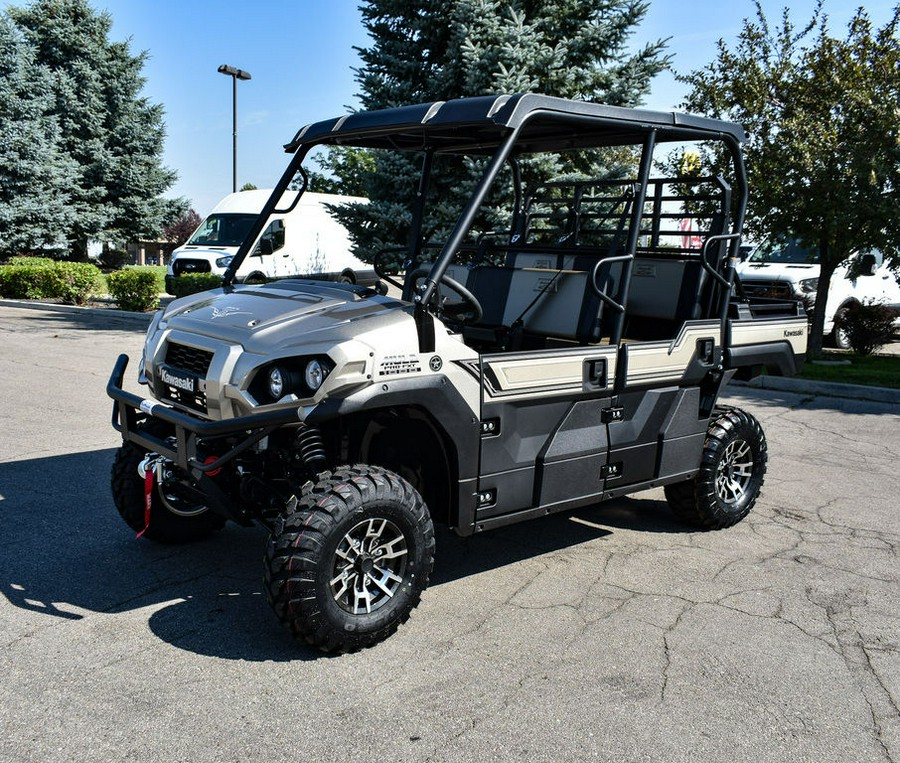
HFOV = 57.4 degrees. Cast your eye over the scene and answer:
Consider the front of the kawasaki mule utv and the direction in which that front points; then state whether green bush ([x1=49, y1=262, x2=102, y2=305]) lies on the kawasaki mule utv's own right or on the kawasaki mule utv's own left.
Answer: on the kawasaki mule utv's own right

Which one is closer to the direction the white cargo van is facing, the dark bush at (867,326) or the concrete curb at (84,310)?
the concrete curb

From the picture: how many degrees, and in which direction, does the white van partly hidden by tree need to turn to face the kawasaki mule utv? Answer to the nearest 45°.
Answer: approximately 45° to its left

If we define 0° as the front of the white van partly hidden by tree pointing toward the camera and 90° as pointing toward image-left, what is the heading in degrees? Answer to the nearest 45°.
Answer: approximately 45°

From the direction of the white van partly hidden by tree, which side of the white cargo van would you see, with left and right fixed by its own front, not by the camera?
left

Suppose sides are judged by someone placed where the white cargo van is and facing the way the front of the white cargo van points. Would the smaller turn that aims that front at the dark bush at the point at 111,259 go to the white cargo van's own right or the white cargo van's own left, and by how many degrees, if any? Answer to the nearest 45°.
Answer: approximately 90° to the white cargo van's own right

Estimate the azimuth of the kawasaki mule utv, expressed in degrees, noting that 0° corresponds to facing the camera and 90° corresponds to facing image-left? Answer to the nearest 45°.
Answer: approximately 45°

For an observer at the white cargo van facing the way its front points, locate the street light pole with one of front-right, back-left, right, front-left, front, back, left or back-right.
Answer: back-right
